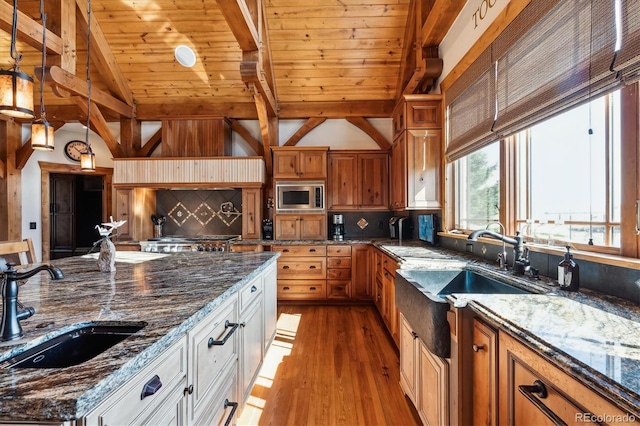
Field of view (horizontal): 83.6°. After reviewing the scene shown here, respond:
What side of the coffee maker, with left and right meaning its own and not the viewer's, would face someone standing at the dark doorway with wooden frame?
right

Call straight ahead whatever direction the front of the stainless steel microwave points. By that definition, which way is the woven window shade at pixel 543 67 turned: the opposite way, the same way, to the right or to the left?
to the right

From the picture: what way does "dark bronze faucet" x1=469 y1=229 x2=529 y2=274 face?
to the viewer's left

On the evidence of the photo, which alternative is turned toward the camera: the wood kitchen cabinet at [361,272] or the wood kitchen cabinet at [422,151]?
the wood kitchen cabinet at [361,272]

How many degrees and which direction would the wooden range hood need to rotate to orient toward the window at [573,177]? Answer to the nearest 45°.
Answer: approximately 45° to its left

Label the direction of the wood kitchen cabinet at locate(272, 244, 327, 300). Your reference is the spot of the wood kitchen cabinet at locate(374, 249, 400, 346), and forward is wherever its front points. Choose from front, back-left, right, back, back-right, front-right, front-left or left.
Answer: front-right

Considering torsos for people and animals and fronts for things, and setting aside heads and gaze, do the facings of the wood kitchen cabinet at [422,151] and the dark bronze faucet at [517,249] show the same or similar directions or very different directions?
same or similar directions

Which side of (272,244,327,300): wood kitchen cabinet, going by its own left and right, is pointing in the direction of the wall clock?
right

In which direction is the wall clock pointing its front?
toward the camera

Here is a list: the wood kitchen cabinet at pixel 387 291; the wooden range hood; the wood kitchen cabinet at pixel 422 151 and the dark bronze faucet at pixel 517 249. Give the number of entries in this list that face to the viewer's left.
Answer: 3

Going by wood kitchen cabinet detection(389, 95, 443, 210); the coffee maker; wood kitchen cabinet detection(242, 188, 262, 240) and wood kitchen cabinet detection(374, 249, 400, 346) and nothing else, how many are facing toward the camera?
2

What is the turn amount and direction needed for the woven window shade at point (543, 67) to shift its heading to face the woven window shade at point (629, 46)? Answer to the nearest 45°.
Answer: approximately 90° to its left

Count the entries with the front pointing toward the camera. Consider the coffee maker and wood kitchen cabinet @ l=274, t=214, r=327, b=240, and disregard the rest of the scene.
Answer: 2

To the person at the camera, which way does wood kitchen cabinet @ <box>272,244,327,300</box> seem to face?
facing the viewer

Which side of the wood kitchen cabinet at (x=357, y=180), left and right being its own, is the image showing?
front

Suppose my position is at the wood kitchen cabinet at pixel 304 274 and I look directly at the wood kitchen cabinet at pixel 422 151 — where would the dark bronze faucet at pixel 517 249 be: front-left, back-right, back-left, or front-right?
front-right

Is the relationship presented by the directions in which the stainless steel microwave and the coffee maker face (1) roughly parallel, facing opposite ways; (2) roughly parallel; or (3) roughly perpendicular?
roughly parallel

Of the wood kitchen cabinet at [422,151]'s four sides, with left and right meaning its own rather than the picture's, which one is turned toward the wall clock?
front

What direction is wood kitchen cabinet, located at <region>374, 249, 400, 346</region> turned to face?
to the viewer's left

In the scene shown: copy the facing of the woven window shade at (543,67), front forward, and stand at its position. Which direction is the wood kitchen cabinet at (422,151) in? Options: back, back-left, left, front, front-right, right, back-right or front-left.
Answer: right
